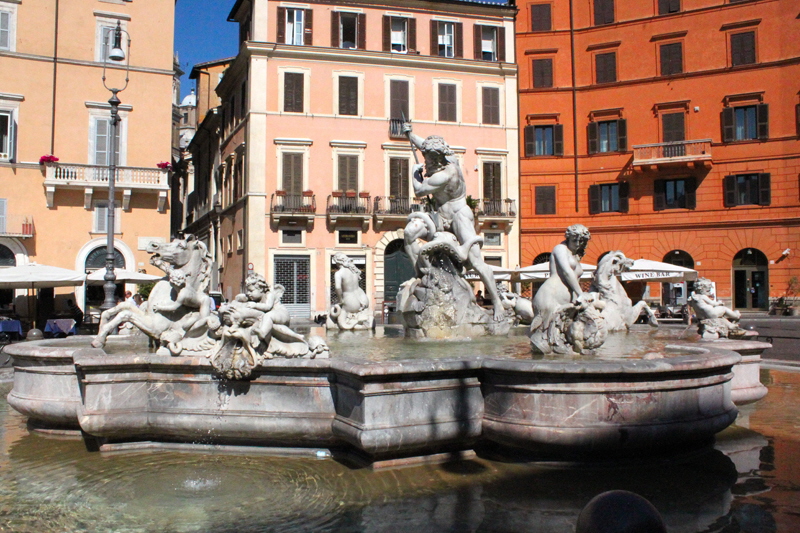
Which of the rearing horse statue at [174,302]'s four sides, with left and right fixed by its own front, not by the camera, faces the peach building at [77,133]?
right

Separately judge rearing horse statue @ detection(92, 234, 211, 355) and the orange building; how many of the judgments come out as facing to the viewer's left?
1

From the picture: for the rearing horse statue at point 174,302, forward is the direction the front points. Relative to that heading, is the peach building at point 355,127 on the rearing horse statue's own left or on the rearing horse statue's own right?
on the rearing horse statue's own right

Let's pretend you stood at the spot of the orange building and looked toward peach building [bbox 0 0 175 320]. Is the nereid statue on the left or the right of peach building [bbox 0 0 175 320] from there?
left

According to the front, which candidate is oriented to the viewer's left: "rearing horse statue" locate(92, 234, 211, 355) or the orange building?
the rearing horse statue

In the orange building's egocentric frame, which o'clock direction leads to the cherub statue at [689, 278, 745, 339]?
The cherub statue is roughly at 12 o'clock from the orange building.

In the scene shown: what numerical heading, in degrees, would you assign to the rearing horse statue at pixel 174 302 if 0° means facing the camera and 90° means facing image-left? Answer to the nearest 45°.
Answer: approximately 90°

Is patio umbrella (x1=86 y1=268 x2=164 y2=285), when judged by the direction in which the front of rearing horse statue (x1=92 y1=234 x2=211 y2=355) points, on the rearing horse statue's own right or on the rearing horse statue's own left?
on the rearing horse statue's own right

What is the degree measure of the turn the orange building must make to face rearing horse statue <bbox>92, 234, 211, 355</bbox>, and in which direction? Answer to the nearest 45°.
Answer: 0° — it already faces it

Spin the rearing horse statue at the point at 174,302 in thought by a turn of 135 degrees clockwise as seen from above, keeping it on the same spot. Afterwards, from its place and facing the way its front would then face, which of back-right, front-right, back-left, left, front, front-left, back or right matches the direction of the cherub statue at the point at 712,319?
front-right
